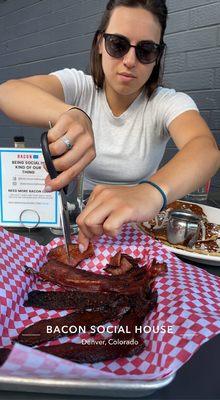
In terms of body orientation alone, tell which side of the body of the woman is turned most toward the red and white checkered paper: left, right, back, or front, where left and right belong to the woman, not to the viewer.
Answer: front

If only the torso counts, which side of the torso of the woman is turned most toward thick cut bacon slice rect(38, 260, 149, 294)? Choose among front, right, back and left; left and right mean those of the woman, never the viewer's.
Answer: front

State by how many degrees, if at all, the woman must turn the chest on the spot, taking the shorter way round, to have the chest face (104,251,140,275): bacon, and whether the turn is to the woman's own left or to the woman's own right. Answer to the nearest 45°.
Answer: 0° — they already face it

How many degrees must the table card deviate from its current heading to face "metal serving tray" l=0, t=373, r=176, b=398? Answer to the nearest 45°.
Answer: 0° — it already faces it

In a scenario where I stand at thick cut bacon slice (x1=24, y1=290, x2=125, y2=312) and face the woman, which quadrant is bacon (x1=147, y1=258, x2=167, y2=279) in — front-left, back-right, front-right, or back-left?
front-right

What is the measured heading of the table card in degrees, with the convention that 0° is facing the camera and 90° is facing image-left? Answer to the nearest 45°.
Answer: approximately 0°

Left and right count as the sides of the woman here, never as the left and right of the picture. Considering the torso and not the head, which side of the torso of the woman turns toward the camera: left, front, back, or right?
front

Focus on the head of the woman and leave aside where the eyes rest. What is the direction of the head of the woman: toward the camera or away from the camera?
toward the camera

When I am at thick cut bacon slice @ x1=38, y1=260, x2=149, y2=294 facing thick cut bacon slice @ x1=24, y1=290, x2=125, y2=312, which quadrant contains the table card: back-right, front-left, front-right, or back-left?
back-right
